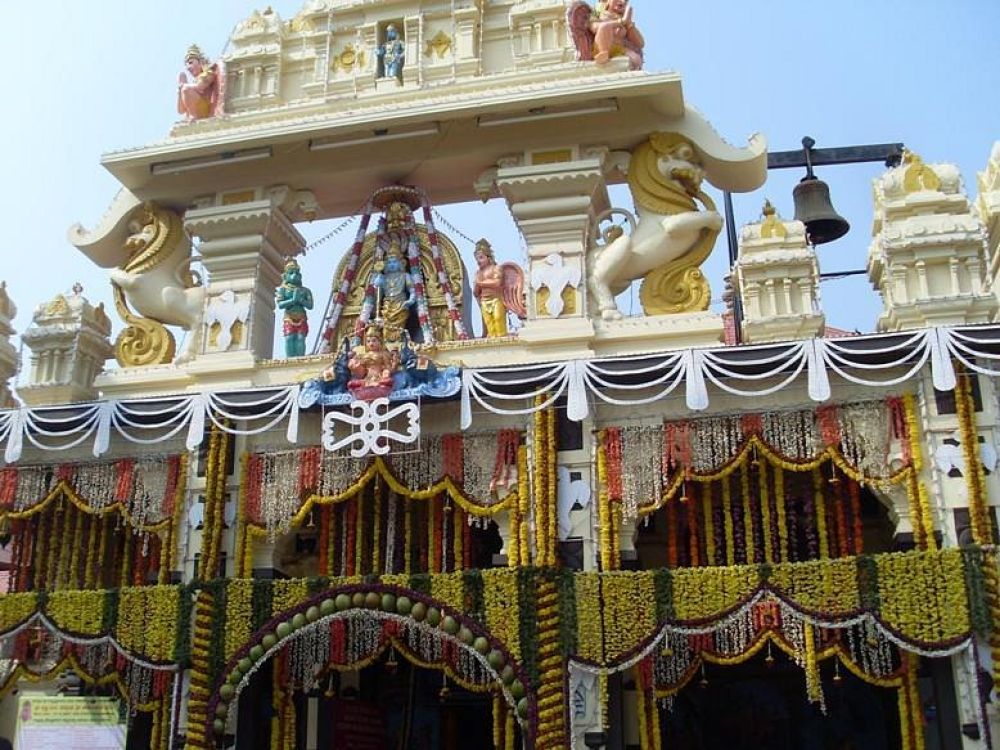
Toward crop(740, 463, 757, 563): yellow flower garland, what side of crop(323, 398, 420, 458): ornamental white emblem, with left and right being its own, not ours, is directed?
left

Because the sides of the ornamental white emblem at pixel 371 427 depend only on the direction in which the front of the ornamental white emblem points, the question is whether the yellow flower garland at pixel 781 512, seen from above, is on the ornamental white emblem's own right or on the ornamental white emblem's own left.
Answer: on the ornamental white emblem's own left

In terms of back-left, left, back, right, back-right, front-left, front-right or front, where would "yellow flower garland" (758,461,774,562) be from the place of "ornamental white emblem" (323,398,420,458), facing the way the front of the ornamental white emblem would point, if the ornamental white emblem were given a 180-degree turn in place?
right

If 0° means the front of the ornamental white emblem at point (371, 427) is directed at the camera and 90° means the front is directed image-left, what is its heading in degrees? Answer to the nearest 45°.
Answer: approximately 0°
